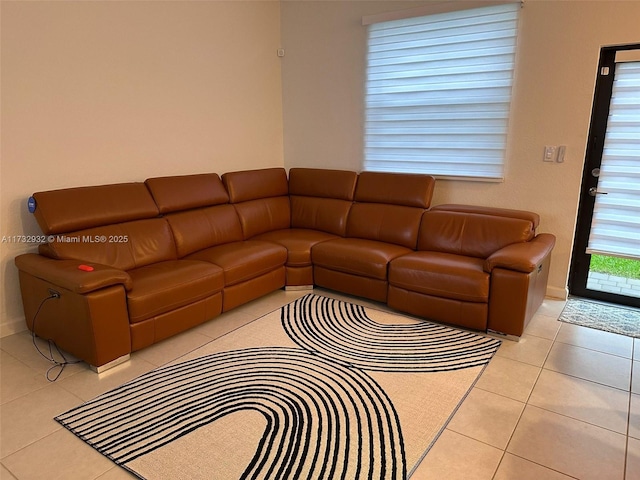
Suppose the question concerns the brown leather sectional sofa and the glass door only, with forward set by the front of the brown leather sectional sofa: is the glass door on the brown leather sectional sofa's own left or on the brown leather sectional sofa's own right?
on the brown leather sectional sofa's own left

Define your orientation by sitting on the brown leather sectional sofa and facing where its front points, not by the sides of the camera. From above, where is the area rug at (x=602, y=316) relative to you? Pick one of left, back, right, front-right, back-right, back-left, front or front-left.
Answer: left

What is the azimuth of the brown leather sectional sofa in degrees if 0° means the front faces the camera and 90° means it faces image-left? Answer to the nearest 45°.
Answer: approximately 0°

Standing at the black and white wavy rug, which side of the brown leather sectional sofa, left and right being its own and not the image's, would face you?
front

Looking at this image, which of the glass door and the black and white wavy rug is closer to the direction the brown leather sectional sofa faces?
the black and white wavy rug
